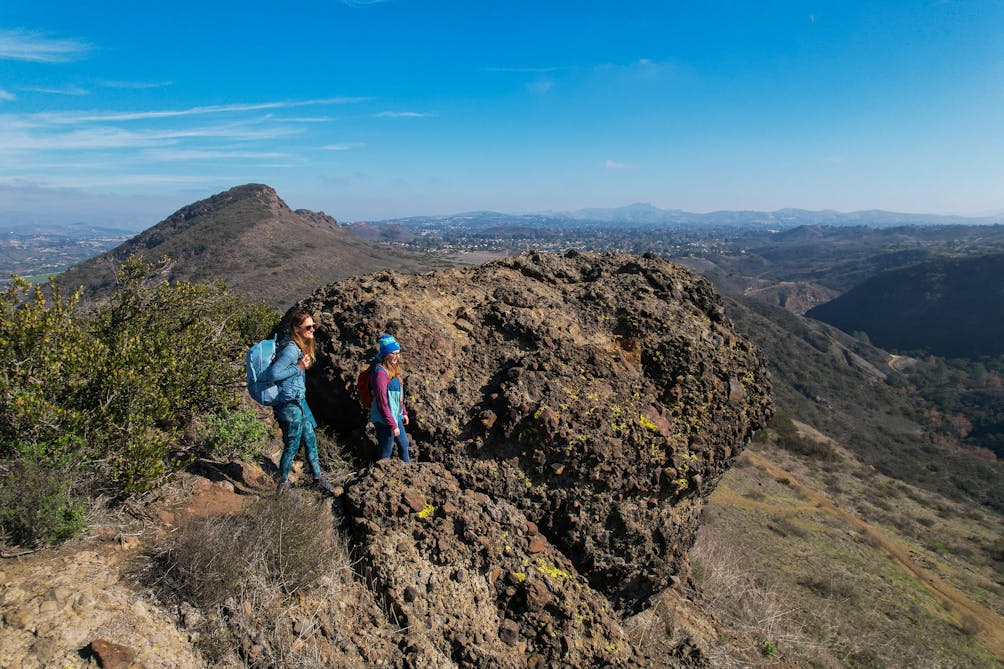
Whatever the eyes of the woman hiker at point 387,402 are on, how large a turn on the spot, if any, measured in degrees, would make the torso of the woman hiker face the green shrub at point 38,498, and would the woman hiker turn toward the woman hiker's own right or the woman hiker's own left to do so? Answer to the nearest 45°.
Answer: approximately 90° to the woman hiker's own right

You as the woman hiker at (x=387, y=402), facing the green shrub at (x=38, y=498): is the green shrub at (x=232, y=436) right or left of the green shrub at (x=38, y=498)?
right

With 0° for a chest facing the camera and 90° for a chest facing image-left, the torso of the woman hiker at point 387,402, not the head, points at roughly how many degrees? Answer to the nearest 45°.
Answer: approximately 315°

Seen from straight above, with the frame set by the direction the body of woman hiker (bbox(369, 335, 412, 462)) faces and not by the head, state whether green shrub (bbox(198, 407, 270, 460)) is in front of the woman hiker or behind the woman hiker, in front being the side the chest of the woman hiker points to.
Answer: behind

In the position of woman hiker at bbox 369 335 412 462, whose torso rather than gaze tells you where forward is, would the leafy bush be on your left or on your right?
on your right
